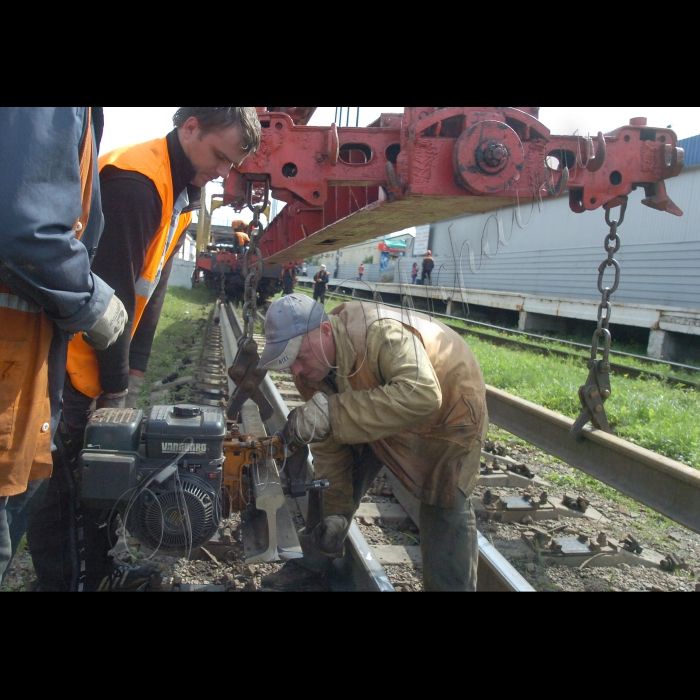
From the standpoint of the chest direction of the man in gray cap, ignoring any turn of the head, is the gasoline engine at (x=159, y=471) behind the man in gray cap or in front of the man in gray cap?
in front

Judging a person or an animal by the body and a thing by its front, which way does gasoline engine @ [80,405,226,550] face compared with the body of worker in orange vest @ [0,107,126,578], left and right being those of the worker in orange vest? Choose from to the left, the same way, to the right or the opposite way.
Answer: to the right

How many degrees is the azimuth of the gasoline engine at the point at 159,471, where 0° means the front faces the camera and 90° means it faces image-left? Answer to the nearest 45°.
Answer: approximately 0°

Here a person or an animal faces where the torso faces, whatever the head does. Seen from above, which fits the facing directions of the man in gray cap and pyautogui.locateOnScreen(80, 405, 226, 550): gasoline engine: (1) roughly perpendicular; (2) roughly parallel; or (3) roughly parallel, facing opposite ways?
roughly perpendicular

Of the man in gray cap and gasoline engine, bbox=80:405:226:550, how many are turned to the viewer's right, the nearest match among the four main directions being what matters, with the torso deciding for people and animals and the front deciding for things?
0

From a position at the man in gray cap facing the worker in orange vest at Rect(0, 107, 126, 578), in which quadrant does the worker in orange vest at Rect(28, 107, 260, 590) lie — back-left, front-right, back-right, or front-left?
front-right

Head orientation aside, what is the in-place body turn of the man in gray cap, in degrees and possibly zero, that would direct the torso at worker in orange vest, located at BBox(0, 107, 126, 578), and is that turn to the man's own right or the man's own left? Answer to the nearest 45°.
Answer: approximately 45° to the man's own left

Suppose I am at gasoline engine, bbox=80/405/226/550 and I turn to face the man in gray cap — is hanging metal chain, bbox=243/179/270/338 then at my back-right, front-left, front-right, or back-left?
front-left

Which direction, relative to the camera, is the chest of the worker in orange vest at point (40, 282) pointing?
to the viewer's right

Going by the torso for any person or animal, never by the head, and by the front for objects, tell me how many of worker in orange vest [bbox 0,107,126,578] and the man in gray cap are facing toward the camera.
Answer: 0

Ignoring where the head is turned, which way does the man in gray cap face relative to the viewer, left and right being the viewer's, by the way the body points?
facing to the left of the viewer

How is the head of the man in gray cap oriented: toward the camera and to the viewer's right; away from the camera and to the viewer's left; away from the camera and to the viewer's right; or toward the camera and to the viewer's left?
toward the camera and to the viewer's left

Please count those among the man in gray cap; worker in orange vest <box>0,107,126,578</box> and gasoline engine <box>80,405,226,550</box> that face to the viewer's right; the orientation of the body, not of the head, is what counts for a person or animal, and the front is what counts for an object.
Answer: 1
